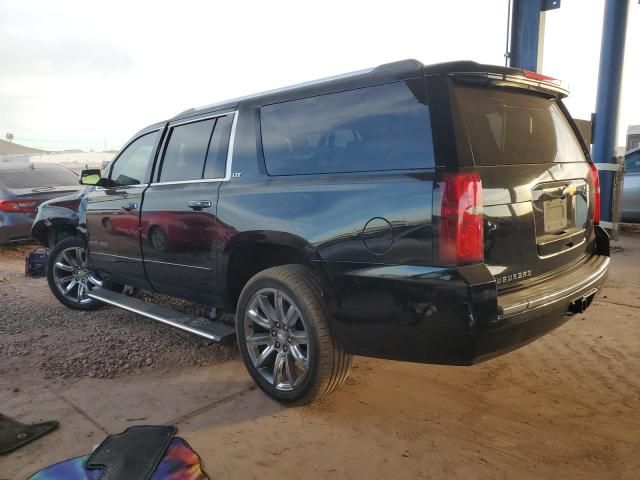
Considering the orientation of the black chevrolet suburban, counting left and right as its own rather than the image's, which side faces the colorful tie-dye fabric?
left

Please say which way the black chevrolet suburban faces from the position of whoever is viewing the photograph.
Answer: facing away from the viewer and to the left of the viewer

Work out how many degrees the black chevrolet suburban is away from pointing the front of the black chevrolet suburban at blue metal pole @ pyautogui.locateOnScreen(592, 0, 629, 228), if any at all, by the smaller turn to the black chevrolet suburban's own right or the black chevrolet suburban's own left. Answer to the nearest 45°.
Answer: approximately 90° to the black chevrolet suburban's own right

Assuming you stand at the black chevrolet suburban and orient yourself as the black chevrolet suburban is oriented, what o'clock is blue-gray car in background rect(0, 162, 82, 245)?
The blue-gray car in background is roughly at 12 o'clock from the black chevrolet suburban.

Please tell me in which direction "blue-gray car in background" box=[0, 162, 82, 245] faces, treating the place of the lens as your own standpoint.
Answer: facing away from the viewer and to the left of the viewer

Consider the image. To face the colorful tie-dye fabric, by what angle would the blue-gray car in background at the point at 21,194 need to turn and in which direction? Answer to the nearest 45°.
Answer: approximately 135° to its left

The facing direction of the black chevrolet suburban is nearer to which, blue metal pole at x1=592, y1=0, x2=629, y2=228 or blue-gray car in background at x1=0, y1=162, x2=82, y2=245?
the blue-gray car in background
